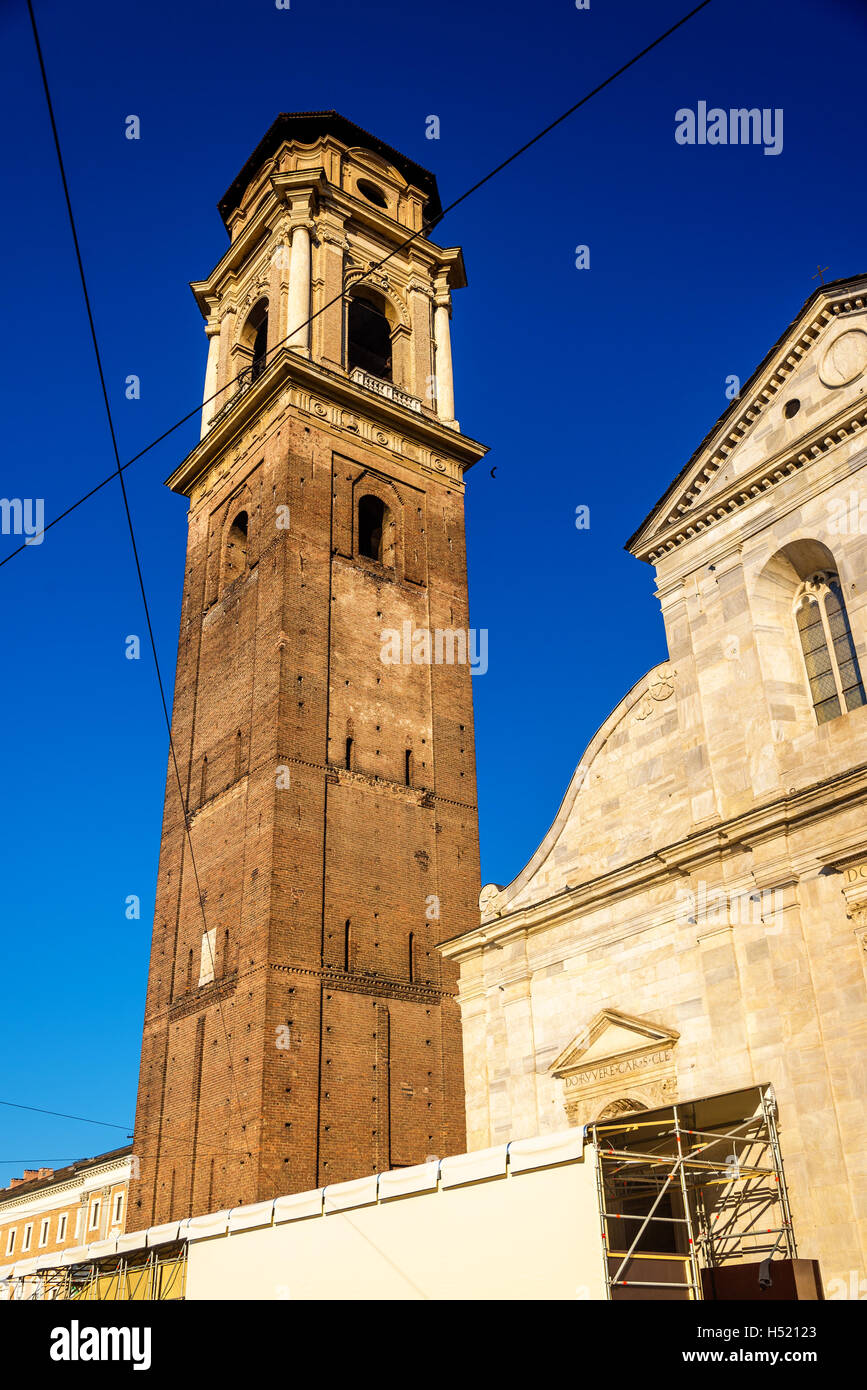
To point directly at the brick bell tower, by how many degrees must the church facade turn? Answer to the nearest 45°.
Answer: approximately 90° to its right

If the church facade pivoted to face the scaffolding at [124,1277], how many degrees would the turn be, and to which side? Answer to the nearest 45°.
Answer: approximately 90° to its right

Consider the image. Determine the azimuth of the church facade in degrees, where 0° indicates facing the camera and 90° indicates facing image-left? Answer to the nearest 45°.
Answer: approximately 45°
